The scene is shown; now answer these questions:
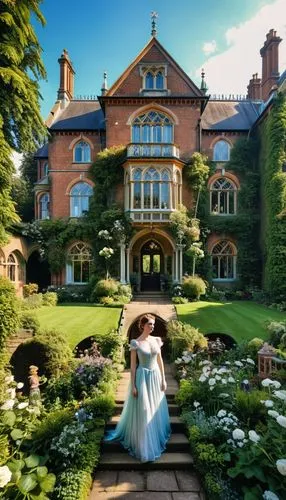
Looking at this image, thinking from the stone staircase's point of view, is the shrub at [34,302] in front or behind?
behind

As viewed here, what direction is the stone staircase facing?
toward the camera

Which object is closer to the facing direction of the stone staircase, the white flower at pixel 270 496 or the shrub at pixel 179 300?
the white flower

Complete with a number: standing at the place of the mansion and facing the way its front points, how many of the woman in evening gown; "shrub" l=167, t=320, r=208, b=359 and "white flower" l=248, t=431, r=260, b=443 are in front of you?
3

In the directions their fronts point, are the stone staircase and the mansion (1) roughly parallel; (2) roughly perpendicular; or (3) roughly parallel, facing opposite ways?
roughly parallel

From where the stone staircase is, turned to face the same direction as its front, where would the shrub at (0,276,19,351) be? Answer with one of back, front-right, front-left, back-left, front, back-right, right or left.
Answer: back-right

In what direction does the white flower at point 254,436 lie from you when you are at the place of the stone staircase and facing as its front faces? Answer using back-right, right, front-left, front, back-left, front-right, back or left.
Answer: front-left

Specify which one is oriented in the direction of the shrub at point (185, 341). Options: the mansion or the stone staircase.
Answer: the mansion

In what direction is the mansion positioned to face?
toward the camera

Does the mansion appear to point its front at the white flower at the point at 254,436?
yes

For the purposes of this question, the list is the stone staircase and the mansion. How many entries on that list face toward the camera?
2

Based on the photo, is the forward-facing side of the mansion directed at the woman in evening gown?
yes

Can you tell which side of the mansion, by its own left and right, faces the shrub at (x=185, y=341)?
front
